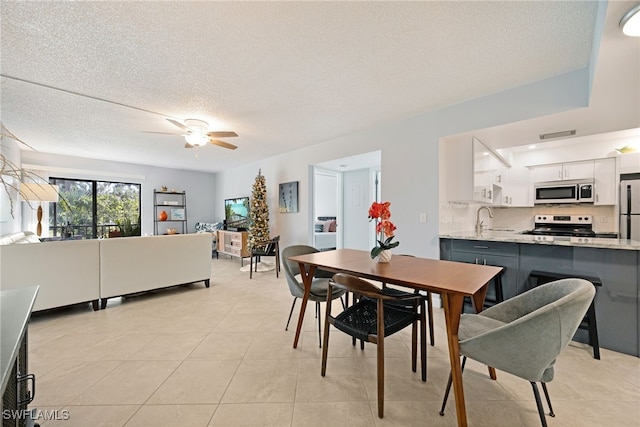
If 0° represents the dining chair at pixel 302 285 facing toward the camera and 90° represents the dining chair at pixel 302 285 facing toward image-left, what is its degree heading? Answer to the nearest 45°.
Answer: approximately 315°

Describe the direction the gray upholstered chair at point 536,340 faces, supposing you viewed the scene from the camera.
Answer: facing to the left of the viewer

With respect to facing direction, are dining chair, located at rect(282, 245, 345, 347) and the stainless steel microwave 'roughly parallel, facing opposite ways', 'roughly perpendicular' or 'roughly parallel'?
roughly perpendicular

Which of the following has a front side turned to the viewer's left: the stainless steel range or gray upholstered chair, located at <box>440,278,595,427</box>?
the gray upholstered chair

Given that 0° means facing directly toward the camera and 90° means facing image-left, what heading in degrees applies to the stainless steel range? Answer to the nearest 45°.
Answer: approximately 0°

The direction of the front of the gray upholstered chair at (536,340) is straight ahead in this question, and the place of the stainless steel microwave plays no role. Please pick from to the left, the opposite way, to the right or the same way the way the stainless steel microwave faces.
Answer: to the left

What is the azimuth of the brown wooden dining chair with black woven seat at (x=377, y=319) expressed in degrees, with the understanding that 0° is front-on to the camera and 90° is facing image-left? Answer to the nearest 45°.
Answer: approximately 225°

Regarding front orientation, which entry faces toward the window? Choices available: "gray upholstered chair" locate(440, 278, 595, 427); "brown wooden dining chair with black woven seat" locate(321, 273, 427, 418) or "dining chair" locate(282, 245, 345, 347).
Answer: the gray upholstered chair

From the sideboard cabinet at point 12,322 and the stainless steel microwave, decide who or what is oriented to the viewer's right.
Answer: the sideboard cabinet

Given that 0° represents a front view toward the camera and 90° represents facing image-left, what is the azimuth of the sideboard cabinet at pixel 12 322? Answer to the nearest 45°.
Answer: approximately 270°

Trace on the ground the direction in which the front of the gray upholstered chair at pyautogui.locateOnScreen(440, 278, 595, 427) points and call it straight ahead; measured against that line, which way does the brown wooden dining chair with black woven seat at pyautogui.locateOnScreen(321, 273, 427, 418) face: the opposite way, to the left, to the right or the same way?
to the right

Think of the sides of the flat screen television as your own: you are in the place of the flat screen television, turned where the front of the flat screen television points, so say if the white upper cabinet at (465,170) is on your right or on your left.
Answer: on your left

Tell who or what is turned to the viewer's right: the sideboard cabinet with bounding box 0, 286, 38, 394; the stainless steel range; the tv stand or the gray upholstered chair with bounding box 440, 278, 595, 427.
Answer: the sideboard cabinet
